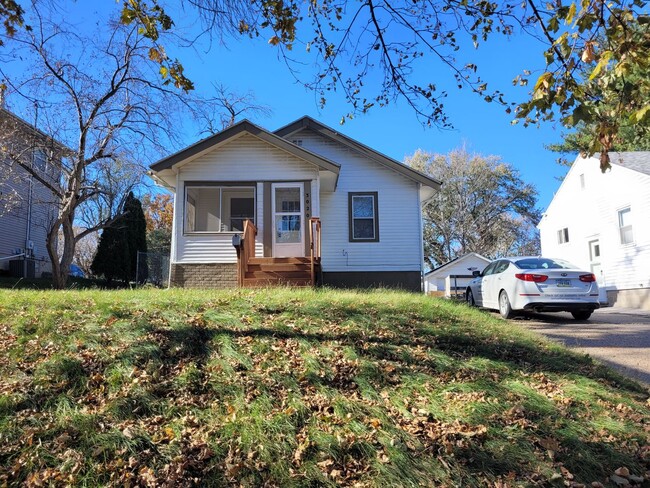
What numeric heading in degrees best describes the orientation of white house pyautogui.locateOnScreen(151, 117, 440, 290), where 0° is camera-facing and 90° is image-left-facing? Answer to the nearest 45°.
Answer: approximately 0°

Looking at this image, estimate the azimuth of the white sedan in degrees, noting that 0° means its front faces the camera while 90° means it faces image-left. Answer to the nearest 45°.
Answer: approximately 135°

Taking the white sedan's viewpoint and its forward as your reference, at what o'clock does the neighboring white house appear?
The neighboring white house is roughly at 2 o'clock from the white sedan.

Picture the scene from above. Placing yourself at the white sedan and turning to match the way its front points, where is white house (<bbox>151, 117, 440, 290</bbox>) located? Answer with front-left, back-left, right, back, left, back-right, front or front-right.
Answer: front-left

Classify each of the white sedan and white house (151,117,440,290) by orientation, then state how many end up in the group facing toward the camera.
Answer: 1

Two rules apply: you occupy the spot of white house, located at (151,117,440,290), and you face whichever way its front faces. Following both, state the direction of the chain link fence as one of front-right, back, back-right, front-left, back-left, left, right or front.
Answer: back-right

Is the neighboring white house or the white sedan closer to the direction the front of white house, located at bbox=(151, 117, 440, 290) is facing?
the white sedan

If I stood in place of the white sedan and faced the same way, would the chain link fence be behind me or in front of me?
in front

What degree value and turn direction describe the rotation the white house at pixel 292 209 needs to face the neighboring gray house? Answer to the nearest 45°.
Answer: approximately 135° to its right

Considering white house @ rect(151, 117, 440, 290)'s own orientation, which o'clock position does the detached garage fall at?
The detached garage is roughly at 7 o'clock from the white house.

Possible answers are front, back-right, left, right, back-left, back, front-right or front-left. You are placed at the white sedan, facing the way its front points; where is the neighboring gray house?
front-left

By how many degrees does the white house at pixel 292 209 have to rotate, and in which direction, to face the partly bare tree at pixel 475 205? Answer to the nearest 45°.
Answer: approximately 135° to its left

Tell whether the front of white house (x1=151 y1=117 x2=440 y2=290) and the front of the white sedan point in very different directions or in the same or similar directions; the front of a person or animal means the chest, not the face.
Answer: very different directions
